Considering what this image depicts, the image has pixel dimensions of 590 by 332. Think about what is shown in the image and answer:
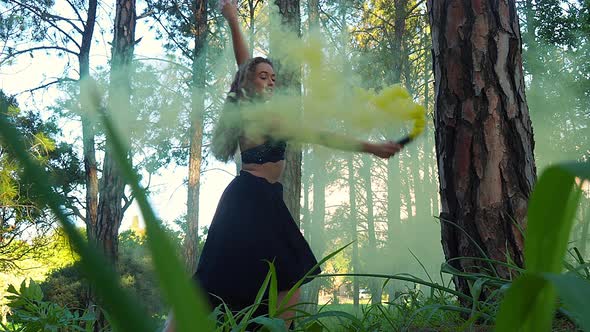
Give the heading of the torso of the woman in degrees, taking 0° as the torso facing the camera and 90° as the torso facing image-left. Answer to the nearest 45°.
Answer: approximately 315°

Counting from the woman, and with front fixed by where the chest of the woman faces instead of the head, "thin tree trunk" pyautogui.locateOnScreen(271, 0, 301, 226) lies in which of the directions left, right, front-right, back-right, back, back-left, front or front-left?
back-left

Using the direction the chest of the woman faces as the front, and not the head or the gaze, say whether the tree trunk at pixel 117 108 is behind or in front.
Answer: behind

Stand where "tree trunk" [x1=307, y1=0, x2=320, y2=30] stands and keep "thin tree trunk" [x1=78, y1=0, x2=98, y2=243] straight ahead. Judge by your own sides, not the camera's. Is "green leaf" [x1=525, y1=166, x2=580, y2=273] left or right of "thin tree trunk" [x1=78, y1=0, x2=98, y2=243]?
left

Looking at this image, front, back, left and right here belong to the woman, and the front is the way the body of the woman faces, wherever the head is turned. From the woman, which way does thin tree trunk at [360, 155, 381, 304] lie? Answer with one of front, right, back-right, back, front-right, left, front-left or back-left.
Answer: back-left

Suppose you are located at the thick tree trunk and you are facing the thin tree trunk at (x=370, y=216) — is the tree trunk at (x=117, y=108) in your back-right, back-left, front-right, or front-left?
front-left

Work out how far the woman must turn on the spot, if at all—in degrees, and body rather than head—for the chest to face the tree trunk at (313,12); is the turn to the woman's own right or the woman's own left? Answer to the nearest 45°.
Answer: approximately 135° to the woman's own left

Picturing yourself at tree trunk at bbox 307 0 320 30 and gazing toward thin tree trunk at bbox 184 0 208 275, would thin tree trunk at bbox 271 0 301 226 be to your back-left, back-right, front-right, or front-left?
front-left

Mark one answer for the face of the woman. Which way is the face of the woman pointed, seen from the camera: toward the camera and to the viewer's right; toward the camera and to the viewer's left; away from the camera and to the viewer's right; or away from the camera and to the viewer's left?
toward the camera and to the viewer's right

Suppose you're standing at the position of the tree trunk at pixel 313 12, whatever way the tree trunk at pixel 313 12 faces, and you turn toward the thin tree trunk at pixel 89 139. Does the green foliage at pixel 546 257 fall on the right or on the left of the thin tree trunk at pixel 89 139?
left

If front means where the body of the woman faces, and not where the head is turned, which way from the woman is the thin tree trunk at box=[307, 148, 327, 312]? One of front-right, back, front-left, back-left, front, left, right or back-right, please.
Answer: back-left
